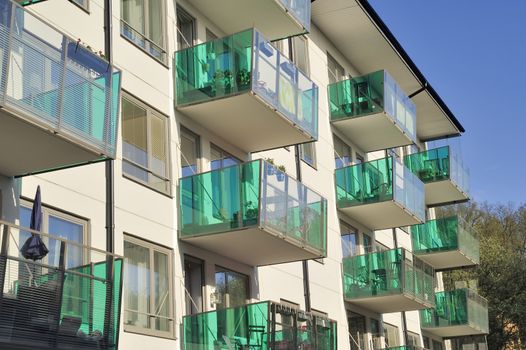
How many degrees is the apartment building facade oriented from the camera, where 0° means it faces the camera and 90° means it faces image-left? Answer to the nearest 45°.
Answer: approximately 315°
